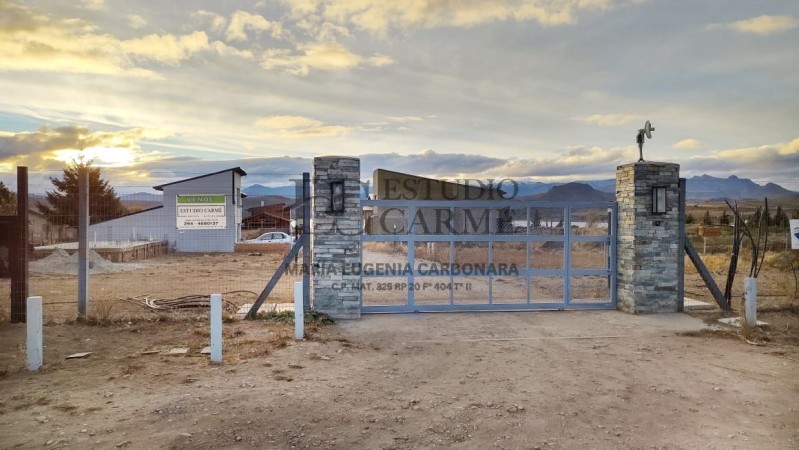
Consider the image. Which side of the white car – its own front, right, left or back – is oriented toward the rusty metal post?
left

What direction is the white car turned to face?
to the viewer's left

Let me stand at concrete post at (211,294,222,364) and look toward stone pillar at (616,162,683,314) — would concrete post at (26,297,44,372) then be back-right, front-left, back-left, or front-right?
back-left

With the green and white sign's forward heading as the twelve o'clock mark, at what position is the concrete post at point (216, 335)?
The concrete post is roughly at 12 o'clock from the green and white sign.

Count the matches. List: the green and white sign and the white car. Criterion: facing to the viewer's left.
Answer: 1

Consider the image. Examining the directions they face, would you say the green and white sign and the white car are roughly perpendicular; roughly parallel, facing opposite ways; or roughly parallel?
roughly perpendicular

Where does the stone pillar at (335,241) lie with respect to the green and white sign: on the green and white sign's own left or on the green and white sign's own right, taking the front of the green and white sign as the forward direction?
on the green and white sign's own left

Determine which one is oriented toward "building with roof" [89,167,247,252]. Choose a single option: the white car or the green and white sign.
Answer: the white car

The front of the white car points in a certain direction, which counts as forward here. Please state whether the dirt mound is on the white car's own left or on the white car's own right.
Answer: on the white car's own left

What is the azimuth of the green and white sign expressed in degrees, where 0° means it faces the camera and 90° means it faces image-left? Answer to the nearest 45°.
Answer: approximately 0°
